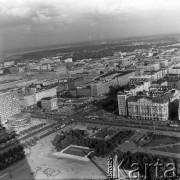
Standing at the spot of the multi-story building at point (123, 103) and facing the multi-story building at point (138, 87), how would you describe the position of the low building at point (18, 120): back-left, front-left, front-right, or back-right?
back-left

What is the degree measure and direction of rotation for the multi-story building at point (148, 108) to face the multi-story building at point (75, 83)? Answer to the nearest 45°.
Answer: approximately 135° to its right

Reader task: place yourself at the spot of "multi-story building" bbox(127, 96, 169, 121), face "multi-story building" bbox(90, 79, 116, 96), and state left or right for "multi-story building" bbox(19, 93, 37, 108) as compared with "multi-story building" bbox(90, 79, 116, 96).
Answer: left

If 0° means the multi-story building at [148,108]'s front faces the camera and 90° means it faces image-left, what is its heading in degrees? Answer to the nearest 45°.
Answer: approximately 0°

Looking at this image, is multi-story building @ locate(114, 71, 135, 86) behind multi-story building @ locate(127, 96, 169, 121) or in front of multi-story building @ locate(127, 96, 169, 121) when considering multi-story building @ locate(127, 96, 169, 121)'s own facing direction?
behind

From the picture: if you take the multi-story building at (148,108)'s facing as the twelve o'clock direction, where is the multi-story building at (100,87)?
the multi-story building at (100,87) is roughly at 5 o'clock from the multi-story building at (148,108).

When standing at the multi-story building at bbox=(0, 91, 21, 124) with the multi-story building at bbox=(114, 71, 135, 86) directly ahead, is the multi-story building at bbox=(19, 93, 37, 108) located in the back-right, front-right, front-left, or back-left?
front-left

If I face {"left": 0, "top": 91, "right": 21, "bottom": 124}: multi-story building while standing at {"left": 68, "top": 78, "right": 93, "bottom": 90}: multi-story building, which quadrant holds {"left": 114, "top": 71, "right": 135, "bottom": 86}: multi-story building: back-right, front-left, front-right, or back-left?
back-left

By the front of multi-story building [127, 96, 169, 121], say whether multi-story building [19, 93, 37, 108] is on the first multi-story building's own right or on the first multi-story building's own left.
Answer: on the first multi-story building's own right

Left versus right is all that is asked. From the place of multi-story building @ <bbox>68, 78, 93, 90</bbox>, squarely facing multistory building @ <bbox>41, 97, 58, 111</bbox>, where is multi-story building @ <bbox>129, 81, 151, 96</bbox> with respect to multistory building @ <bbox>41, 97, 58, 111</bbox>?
left

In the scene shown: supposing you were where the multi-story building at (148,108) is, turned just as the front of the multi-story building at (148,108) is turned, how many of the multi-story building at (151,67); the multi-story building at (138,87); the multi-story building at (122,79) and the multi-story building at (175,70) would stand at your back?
4

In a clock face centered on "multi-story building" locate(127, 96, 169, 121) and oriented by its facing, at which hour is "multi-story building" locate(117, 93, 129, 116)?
"multi-story building" locate(117, 93, 129, 116) is roughly at 4 o'clock from "multi-story building" locate(127, 96, 169, 121).

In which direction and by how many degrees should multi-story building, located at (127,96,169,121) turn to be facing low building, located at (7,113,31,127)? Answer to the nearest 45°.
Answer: approximately 90° to its right

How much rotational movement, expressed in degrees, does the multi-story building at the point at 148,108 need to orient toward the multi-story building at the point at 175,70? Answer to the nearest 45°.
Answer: approximately 180°
